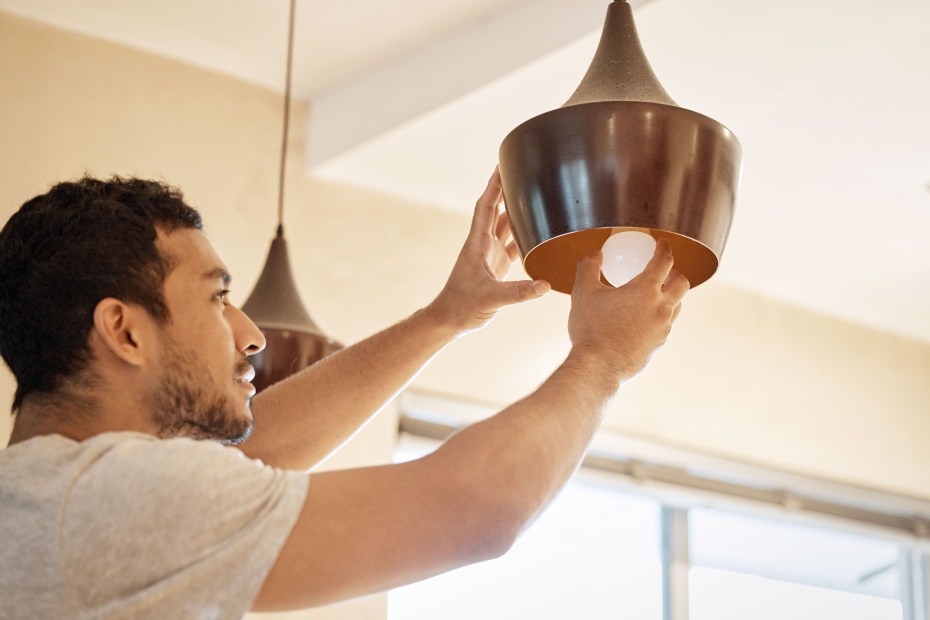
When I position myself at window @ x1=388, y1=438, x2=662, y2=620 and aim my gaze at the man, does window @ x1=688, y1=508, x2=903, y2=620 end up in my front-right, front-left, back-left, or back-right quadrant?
back-left

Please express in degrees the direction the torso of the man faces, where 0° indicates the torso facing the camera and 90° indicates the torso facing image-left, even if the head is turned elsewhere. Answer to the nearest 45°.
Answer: approximately 225°

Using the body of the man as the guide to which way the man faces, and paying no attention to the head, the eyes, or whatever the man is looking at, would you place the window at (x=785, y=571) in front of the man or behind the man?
in front

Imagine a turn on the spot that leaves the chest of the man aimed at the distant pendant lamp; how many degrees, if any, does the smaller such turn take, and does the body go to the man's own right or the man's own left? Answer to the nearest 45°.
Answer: approximately 45° to the man's own left

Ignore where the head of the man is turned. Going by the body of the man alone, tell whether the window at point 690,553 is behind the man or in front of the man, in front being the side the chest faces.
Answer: in front

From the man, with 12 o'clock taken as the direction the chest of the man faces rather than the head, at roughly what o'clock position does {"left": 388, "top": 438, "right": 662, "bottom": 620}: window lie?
The window is roughly at 11 o'clock from the man.

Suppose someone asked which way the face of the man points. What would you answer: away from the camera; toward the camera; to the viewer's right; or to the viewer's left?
to the viewer's right
